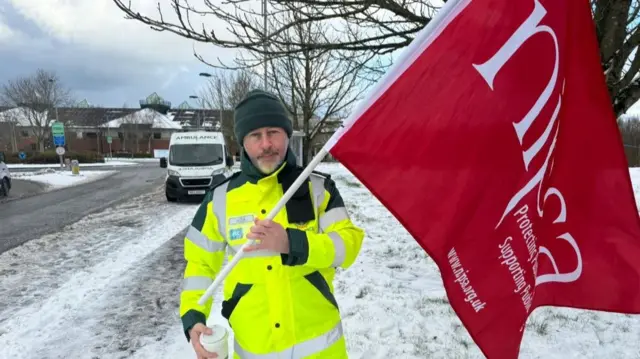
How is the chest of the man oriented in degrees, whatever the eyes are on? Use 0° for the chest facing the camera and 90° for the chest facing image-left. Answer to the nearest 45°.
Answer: approximately 0°

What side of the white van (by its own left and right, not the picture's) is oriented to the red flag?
front

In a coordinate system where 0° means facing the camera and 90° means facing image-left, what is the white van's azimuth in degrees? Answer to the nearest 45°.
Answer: approximately 0°

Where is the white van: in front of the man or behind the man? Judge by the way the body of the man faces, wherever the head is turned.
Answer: behind

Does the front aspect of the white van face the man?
yes

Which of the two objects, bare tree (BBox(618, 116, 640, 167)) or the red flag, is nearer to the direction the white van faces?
the red flag

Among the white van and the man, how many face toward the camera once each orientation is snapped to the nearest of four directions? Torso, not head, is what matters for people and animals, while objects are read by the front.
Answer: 2

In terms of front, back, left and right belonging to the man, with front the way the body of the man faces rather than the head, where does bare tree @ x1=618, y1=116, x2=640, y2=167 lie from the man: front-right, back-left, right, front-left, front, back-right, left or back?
back-left

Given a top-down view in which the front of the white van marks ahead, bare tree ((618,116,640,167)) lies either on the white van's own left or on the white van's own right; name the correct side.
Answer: on the white van's own left

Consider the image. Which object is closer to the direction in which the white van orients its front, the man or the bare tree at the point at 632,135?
the man
